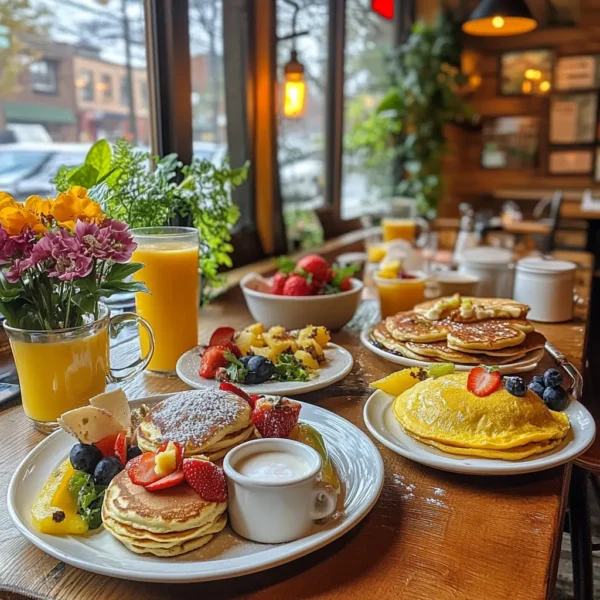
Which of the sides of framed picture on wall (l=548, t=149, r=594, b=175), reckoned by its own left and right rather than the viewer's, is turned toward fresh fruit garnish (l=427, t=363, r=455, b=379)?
front

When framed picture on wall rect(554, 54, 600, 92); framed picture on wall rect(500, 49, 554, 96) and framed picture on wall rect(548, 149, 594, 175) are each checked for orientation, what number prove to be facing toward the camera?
3

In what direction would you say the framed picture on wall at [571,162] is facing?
toward the camera

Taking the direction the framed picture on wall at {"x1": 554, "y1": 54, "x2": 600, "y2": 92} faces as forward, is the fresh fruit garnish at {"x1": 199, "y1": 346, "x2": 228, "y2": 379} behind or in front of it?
in front

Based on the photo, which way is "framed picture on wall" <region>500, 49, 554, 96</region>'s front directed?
toward the camera

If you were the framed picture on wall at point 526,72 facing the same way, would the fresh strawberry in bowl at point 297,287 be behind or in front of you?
in front

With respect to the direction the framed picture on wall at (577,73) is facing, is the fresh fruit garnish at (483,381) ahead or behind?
ahead

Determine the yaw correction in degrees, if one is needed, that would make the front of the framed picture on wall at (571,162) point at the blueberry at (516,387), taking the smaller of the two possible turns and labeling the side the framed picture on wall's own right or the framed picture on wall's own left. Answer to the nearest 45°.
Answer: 0° — it already faces it

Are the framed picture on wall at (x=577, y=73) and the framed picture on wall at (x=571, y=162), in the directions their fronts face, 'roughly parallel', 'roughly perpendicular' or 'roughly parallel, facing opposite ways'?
roughly parallel

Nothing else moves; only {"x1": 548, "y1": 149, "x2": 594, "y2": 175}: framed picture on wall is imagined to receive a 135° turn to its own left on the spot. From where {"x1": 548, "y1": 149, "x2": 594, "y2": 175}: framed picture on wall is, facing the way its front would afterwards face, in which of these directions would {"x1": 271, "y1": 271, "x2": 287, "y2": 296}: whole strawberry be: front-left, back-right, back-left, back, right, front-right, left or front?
back-right

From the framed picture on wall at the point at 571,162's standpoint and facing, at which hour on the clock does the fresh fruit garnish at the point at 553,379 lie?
The fresh fruit garnish is roughly at 12 o'clock from the framed picture on wall.

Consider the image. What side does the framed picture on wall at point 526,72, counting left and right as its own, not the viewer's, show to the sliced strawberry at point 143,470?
front

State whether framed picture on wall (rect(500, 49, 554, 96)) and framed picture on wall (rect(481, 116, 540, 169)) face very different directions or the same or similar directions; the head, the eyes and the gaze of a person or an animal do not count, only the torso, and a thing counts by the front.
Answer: same or similar directions

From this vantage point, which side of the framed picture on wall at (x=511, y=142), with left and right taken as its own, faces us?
front
